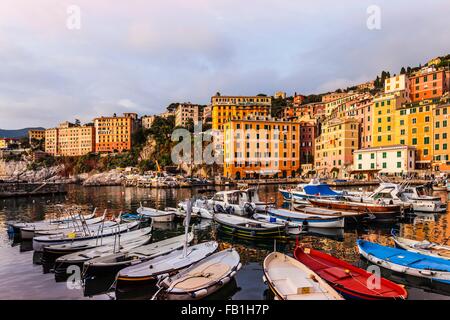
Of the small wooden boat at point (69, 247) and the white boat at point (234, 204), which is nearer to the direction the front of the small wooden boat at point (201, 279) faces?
the white boat

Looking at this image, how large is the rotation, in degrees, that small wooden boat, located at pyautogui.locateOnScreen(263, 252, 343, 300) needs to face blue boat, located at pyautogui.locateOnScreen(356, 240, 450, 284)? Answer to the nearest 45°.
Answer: approximately 90° to its right

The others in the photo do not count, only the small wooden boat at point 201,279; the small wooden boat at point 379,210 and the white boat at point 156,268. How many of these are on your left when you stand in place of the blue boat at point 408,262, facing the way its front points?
2

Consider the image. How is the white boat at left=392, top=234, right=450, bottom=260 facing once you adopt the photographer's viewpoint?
facing away from the viewer and to the left of the viewer

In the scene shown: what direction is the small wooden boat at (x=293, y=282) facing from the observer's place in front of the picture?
facing away from the viewer and to the left of the viewer

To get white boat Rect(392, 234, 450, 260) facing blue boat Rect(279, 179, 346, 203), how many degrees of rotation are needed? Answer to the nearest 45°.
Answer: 0° — it already faces it

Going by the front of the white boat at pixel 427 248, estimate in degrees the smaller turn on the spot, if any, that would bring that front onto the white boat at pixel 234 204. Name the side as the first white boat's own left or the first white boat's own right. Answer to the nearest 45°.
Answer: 0° — it already faces it

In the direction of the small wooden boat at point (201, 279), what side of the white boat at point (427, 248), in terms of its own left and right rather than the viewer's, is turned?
left
